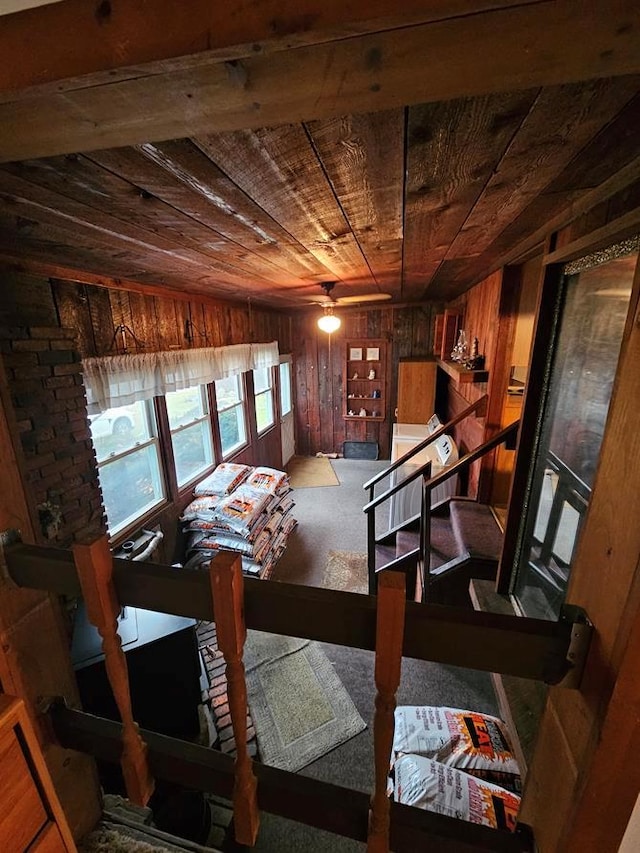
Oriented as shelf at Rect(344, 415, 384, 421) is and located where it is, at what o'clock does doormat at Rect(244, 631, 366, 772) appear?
The doormat is roughly at 12 o'clock from the shelf.

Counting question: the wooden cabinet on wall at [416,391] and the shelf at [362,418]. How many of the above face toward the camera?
2

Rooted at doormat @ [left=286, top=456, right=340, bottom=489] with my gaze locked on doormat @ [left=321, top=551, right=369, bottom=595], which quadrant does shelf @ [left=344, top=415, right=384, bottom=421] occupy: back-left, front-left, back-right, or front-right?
back-left

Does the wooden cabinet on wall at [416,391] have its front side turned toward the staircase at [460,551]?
yes

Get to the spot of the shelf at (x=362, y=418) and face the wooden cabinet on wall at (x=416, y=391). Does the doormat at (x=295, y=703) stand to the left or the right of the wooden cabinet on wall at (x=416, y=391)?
right

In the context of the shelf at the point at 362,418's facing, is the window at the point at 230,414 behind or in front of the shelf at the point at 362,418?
in front

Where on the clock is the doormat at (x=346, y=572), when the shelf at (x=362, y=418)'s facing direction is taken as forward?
The doormat is roughly at 12 o'clock from the shelf.

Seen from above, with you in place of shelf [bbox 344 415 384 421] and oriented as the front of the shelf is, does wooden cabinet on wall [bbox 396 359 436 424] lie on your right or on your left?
on your left

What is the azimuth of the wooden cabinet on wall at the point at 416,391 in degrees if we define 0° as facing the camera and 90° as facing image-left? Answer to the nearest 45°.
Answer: approximately 0°

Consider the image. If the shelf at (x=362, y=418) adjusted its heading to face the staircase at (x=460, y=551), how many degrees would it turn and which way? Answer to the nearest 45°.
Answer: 0° — it already faces it

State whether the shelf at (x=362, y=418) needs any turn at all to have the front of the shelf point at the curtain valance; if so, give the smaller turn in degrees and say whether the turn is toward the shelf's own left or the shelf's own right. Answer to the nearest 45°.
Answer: approximately 45° to the shelf's own right

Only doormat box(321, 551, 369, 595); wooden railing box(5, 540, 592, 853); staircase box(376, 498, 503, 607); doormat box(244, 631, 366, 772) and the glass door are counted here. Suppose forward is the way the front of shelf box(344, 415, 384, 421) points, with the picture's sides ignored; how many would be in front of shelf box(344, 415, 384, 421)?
5

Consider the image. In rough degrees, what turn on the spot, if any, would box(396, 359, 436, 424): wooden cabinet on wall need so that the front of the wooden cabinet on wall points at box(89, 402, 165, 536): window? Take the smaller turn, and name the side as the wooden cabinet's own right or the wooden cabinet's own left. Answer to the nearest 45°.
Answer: approximately 45° to the wooden cabinet's own right

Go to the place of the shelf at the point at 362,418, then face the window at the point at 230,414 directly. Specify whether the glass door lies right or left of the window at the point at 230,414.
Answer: left

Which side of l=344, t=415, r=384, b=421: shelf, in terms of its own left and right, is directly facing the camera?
front

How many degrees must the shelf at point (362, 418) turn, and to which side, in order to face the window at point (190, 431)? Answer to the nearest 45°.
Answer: approximately 45° to its right

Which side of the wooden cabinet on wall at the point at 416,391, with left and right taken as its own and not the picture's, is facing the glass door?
front

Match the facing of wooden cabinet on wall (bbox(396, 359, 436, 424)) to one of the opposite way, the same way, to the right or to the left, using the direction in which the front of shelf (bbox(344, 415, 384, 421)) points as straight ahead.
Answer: the same way

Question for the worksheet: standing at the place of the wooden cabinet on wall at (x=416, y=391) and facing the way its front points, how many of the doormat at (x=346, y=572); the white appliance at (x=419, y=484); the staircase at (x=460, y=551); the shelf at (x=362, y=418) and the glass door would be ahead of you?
4

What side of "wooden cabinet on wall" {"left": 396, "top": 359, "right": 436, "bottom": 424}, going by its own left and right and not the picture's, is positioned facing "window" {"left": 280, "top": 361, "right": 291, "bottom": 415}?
right

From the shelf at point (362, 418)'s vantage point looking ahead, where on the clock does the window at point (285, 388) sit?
The window is roughly at 3 o'clock from the shelf.
